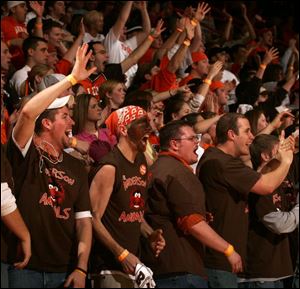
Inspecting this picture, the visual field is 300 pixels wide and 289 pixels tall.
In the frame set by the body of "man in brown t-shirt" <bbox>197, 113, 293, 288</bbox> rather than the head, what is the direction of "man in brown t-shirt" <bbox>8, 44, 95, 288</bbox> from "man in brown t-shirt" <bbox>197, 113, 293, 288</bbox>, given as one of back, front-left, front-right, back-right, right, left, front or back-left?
back-right

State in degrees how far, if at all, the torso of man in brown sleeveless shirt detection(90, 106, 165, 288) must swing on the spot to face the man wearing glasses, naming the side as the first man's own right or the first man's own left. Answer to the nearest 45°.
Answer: approximately 45° to the first man's own left

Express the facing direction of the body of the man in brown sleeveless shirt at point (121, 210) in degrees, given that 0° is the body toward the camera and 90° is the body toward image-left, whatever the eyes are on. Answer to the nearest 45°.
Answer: approximately 315°

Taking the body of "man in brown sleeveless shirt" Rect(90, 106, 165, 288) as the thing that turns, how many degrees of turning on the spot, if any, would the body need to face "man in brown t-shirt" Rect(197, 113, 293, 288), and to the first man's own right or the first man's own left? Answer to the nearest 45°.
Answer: approximately 90° to the first man's own left

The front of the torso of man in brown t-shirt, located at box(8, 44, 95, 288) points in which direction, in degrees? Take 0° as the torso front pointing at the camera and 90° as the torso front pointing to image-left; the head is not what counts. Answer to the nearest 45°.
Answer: approximately 315°

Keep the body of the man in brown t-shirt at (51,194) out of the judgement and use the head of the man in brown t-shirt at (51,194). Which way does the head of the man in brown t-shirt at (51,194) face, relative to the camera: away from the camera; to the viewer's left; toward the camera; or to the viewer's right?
to the viewer's right

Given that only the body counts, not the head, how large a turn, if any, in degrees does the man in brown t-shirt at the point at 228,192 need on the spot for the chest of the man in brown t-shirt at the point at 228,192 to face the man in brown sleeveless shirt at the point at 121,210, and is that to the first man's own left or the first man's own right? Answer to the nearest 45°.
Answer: approximately 135° to the first man's own right
